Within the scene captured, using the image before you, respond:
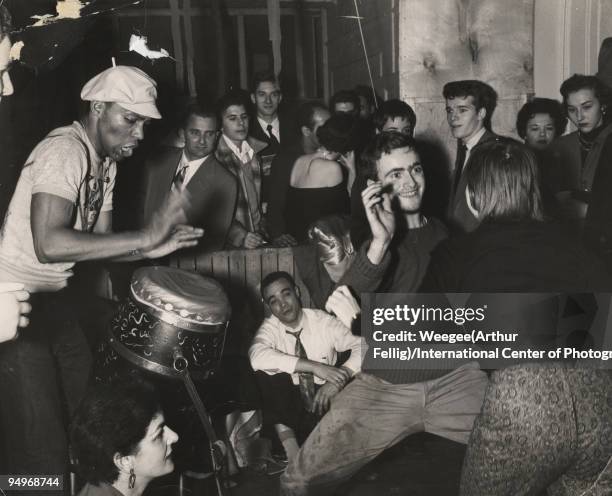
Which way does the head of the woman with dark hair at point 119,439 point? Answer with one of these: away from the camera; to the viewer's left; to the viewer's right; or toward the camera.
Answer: to the viewer's right

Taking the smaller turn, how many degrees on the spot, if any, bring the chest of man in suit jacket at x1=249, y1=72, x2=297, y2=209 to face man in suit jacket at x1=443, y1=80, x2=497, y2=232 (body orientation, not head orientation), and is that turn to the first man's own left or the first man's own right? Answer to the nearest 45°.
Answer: approximately 45° to the first man's own left

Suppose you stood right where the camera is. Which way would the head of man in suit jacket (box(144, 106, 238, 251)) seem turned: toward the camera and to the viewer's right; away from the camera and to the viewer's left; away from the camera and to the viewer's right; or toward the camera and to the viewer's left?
toward the camera and to the viewer's left

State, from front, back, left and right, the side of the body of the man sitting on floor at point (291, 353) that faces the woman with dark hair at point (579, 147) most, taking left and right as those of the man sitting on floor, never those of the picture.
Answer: left

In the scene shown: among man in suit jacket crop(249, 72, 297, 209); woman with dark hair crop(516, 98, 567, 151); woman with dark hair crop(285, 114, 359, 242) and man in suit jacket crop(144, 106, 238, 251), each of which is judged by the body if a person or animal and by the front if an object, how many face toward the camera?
3
